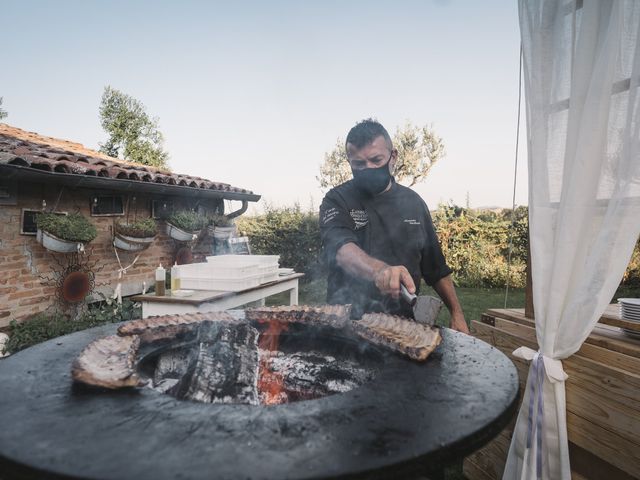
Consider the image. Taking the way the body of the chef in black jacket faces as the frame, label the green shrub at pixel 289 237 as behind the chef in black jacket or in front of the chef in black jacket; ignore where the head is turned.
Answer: behind

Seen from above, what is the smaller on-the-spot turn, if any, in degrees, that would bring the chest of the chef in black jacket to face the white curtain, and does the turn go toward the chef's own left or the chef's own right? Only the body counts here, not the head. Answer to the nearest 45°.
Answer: approximately 45° to the chef's own left

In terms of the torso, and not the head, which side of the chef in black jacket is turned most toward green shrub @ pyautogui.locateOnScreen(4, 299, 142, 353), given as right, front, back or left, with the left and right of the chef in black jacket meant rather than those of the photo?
right

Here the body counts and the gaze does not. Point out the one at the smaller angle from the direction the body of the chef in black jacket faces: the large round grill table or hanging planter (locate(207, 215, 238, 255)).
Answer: the large round grill table

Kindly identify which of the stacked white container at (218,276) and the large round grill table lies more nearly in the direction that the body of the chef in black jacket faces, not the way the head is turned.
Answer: the large round grill table

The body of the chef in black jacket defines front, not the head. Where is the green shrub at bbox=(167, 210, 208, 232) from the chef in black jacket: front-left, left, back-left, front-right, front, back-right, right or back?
back-right

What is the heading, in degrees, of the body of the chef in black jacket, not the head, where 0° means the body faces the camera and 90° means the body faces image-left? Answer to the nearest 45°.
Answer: approximately 0°
